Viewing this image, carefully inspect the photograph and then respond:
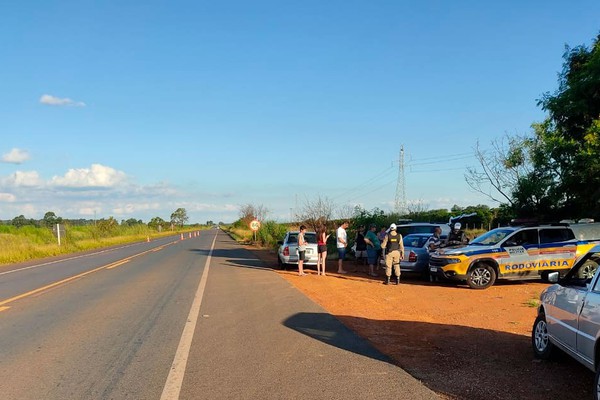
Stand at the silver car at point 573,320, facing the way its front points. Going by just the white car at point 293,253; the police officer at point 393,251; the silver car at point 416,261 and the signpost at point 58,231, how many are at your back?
0

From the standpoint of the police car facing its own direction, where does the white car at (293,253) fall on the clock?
The white car is roughly at 2 o'clock from the police car.

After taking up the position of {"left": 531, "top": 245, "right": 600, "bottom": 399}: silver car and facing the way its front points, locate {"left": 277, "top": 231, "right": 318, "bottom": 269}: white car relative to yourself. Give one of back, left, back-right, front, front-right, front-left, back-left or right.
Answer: front

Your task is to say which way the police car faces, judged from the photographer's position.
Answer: facing the viewer and to the left of the viewer

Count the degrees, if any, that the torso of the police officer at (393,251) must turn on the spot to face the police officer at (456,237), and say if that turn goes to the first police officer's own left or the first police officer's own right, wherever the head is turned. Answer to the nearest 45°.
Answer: approximately 45° to the first police officer's own right

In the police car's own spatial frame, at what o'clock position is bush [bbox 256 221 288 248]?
The bush is roughly at 3 o'clock from the police car.

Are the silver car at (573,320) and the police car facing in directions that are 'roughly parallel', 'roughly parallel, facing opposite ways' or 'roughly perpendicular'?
roughly perpendicular

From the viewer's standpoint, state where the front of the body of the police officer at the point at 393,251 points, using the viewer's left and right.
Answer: facing away from the viewer

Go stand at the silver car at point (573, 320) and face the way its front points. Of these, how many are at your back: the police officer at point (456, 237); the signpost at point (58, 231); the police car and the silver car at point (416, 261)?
0
